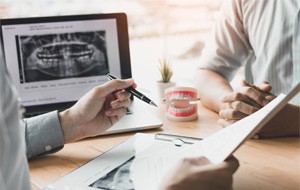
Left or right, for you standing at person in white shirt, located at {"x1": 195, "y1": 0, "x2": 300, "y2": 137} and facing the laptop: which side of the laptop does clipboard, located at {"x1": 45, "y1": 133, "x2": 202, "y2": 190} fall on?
left

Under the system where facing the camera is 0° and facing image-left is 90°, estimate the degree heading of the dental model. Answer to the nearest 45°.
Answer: approximately 0°
